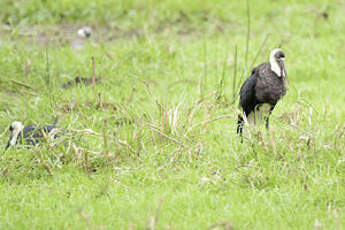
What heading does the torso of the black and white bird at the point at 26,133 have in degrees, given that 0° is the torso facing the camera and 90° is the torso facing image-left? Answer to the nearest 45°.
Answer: approximately 90°

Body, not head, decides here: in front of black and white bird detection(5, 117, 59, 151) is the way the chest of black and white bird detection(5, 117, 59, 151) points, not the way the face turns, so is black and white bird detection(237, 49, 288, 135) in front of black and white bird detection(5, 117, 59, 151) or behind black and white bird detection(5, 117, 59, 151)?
behind

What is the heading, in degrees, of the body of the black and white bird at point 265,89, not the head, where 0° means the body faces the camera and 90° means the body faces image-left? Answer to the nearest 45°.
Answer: approximately 315°

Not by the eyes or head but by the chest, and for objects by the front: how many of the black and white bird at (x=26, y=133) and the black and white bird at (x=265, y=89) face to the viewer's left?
1

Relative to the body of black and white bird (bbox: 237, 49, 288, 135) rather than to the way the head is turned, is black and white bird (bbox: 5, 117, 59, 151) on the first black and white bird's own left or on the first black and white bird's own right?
on the first black and white bird's own right

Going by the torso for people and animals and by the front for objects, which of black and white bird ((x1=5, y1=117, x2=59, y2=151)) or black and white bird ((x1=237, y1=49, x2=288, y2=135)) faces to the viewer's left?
black and white bird ((x1=5, y1=117, x2=59, y2=151))
